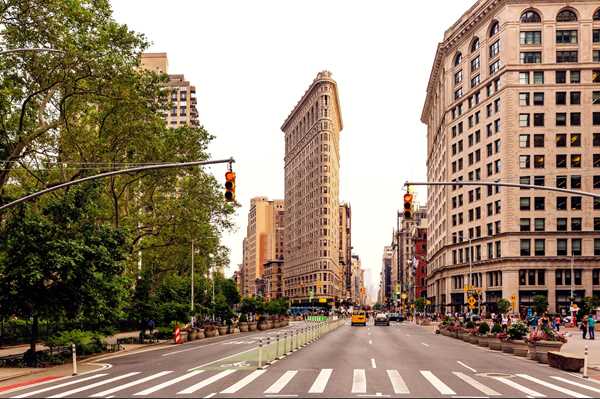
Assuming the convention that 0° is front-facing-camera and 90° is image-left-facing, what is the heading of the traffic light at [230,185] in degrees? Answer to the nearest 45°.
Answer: approximately 0°

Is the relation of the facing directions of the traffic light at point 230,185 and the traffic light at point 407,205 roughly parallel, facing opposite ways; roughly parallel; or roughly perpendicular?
roughly parallel

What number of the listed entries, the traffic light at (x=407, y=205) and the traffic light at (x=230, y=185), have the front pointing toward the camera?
2

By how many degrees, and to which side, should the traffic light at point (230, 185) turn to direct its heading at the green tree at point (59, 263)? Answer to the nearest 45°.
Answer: approximately 135° to its right

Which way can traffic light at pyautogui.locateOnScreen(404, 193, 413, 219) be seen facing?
toward the camera
